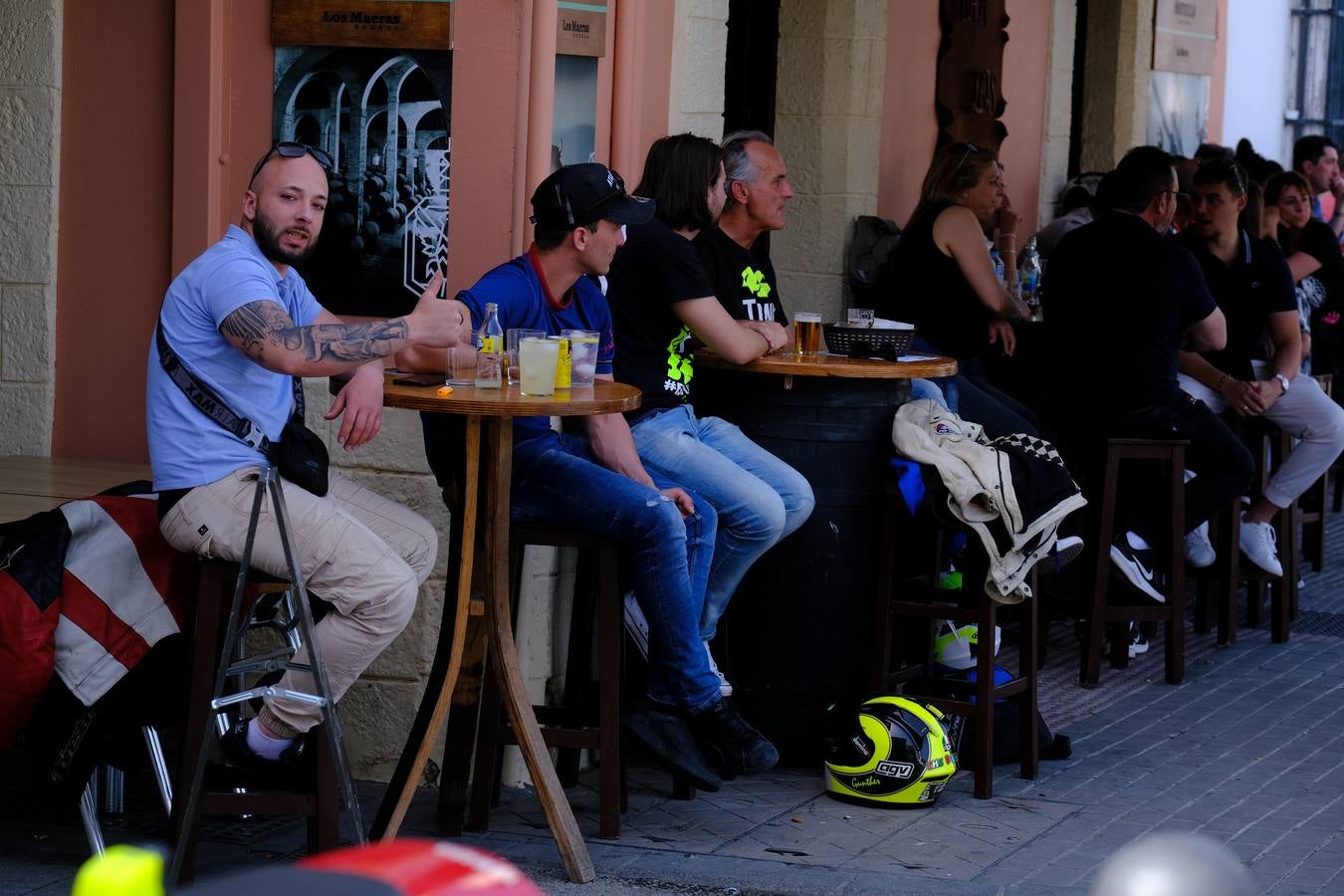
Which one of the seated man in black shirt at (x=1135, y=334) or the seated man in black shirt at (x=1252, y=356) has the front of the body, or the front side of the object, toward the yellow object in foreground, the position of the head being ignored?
the seated man in black shirt at (x=1252, y=356)

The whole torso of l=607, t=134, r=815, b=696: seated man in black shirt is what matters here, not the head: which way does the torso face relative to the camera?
to the viewer's right

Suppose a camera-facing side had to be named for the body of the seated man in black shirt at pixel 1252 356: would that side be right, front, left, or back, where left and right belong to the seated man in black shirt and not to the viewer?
front

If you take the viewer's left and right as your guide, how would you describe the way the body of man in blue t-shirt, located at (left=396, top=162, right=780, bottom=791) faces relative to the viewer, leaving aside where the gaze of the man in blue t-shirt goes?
facing the viewer and to the right of the viewer

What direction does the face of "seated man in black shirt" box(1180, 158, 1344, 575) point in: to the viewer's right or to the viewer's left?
to the viewer's left

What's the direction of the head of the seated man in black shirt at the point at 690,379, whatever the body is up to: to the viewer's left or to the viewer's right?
to the viewer's right
